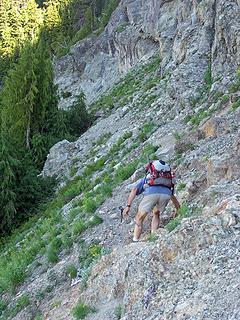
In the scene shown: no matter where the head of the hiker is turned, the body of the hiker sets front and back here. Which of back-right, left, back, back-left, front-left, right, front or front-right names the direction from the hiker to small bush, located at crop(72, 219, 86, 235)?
front-left

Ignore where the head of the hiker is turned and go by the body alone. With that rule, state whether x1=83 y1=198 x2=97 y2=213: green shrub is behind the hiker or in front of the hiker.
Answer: in front

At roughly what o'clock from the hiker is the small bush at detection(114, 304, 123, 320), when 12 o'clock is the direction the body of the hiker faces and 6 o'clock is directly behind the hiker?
The small bush is roughly at 7 o'clock from the hiker.

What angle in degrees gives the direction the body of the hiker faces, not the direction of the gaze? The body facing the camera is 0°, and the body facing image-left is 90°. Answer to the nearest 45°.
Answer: approximately 180°

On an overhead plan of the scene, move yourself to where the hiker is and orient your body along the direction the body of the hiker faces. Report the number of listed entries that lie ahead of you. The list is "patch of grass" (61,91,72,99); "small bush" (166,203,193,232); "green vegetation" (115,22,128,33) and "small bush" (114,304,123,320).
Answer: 2

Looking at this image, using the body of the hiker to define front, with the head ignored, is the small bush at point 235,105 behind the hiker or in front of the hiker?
in front

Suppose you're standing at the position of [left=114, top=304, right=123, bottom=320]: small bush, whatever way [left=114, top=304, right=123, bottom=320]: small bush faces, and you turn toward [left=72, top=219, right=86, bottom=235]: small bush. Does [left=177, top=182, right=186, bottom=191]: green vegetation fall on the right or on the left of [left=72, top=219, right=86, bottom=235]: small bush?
right

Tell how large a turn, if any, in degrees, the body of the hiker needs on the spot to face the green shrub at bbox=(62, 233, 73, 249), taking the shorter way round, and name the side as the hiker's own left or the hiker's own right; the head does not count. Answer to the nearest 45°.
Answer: approximately 45° to the hiker's own left

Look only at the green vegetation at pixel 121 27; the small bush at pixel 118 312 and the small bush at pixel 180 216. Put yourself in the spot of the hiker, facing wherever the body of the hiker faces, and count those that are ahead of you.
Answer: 1

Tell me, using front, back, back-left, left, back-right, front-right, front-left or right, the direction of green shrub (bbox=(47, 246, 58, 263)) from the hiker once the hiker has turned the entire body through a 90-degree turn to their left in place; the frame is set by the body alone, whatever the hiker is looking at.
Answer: front-right

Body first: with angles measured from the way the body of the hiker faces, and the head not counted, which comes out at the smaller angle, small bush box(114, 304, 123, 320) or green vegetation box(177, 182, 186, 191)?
the green vegetation
